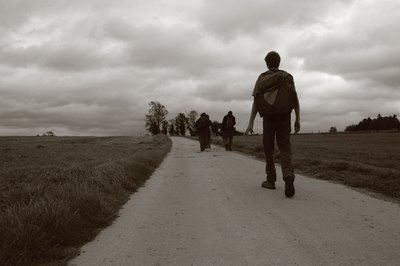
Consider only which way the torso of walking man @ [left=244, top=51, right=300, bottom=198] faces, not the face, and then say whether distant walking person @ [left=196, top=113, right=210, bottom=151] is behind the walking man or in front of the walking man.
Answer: in front

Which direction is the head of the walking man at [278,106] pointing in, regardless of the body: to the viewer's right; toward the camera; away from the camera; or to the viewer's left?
away from the camera

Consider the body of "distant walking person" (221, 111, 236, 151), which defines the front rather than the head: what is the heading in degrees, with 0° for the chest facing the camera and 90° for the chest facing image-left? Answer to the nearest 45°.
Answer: approximately 180°

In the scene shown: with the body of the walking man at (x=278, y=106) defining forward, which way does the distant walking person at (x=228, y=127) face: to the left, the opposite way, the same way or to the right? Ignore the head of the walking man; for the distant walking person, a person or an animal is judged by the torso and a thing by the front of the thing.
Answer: the same way

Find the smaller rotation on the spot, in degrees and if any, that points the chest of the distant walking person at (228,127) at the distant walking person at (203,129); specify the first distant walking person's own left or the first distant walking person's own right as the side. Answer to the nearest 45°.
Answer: approximately 90° to the first distant walking person's own left

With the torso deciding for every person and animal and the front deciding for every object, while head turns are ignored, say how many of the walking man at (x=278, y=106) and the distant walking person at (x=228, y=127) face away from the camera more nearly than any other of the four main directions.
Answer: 2

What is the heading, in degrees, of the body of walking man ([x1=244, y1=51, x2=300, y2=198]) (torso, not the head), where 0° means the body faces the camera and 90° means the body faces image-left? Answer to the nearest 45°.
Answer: approximately 180°

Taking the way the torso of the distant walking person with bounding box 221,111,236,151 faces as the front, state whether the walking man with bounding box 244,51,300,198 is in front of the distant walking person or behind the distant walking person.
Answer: behind
